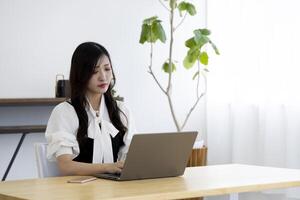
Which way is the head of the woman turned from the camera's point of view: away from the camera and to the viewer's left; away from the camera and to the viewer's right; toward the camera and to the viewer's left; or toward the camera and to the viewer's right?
toward the camera and to the viewer's right

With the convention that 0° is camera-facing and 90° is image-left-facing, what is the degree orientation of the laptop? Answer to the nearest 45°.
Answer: approximately 135°

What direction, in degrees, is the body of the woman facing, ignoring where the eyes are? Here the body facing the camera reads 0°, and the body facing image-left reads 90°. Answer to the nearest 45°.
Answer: approximately 315°

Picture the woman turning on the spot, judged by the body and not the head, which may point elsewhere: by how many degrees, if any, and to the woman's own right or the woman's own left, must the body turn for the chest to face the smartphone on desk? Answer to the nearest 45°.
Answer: approximately 45° to the woman's own right

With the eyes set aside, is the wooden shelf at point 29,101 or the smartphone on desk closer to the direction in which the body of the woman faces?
the smartphone on desk

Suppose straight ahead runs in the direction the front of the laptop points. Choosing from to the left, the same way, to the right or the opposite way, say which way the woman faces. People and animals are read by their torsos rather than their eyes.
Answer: the opposite way

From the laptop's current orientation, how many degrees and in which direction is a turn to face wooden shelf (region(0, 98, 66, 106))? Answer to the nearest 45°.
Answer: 0° — it already faces it
